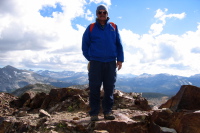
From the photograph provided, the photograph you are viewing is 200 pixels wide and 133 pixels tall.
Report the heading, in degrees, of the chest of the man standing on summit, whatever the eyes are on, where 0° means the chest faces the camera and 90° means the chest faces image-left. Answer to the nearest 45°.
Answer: approximately 0°

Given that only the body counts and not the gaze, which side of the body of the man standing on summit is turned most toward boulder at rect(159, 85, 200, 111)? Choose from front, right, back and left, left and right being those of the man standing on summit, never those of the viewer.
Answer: left
